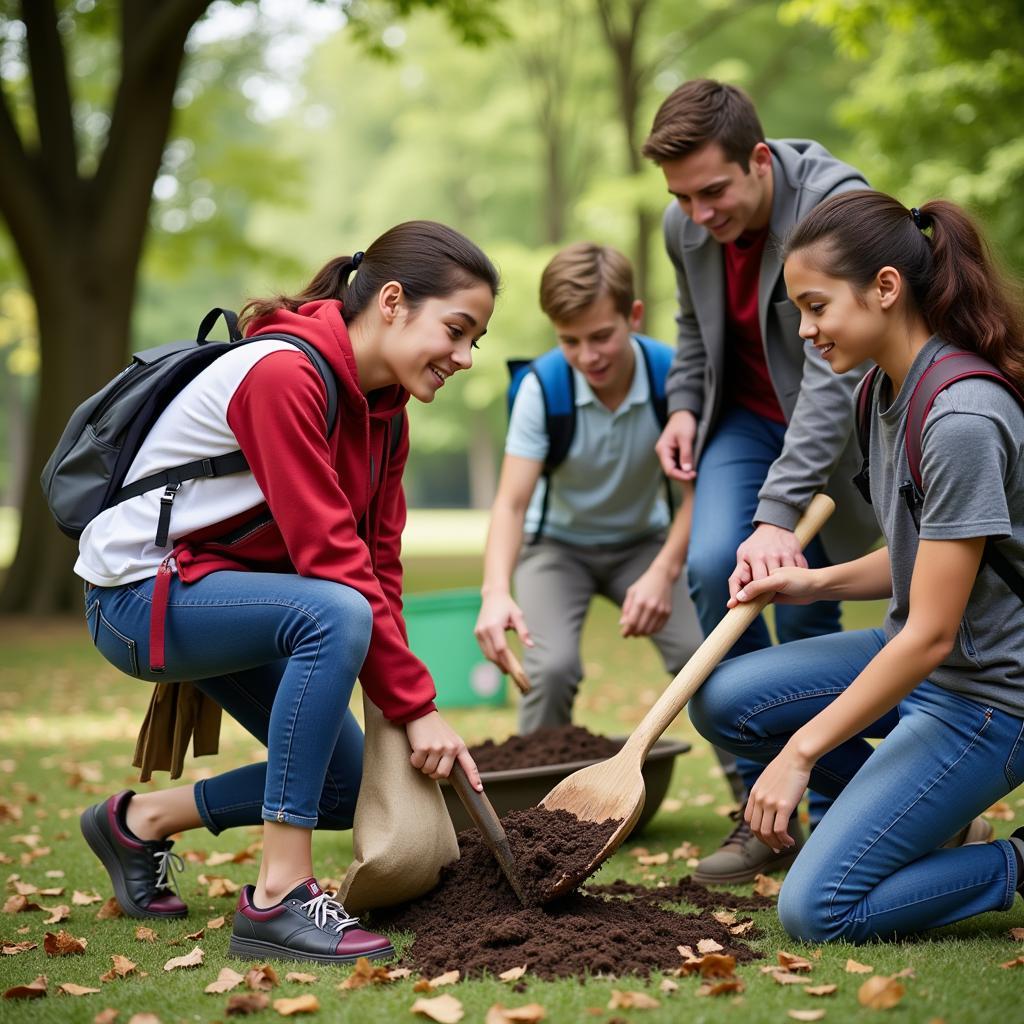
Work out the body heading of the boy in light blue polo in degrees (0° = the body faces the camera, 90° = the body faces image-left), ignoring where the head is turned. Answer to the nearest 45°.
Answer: approximately 0°

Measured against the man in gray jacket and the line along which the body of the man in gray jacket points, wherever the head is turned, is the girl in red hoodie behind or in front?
in front

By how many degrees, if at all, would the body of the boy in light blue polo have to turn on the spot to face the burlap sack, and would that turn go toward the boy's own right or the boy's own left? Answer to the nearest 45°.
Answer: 0° — they already face it

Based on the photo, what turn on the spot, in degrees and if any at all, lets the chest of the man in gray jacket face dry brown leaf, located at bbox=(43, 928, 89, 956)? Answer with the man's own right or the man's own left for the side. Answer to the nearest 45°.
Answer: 0° — they already face it

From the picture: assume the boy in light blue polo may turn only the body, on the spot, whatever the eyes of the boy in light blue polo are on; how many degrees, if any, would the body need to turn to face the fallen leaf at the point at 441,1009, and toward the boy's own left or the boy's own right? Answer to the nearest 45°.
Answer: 0° — they already face it

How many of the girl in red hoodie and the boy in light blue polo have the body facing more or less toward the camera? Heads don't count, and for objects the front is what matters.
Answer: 1

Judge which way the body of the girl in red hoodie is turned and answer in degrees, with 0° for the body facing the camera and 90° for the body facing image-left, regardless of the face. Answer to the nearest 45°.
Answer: approximately 270°

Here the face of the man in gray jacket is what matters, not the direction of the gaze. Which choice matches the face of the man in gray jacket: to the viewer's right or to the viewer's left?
to the viewer's left
